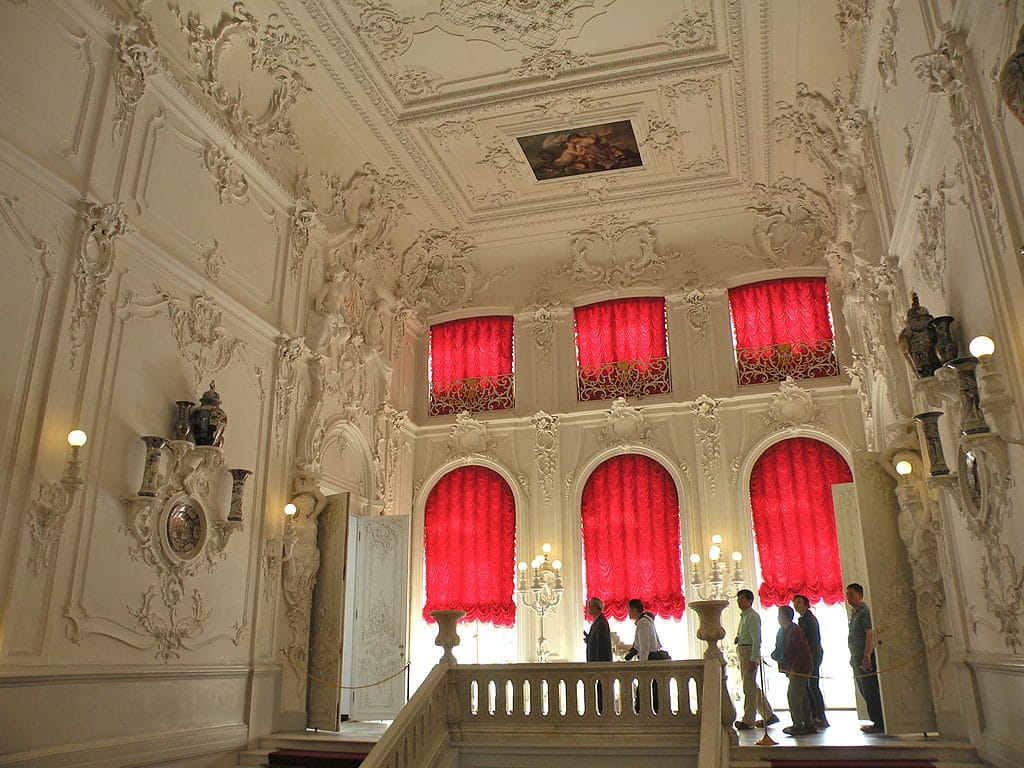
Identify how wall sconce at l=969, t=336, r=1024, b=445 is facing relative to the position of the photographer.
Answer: facing to the left of the viewer

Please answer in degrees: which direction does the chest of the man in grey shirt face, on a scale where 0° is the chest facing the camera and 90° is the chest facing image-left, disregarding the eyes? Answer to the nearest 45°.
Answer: approximately 90°

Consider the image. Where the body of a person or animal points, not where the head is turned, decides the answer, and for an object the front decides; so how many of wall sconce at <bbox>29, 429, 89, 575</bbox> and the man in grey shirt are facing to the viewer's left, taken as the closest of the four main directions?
1

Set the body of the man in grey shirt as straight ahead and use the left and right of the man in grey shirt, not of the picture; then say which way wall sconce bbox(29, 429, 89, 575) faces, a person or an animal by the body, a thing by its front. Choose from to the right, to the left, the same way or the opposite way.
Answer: the opposite way

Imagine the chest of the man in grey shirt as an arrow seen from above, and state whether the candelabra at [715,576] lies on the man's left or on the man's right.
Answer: on the man's right

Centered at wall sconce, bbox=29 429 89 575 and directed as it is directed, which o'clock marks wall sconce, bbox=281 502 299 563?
wall sconce, bbox=281 502 299 563 is roughly at 9 o'clock from wall sconce, bbox=29 429 89 575.

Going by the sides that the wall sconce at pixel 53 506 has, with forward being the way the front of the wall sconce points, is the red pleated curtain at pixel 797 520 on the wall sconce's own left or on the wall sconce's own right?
on the wall sconce's own left

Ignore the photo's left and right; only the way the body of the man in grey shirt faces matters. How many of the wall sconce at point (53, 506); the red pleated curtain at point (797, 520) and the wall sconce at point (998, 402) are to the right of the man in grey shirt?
1

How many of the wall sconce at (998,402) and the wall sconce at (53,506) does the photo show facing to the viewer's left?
1
